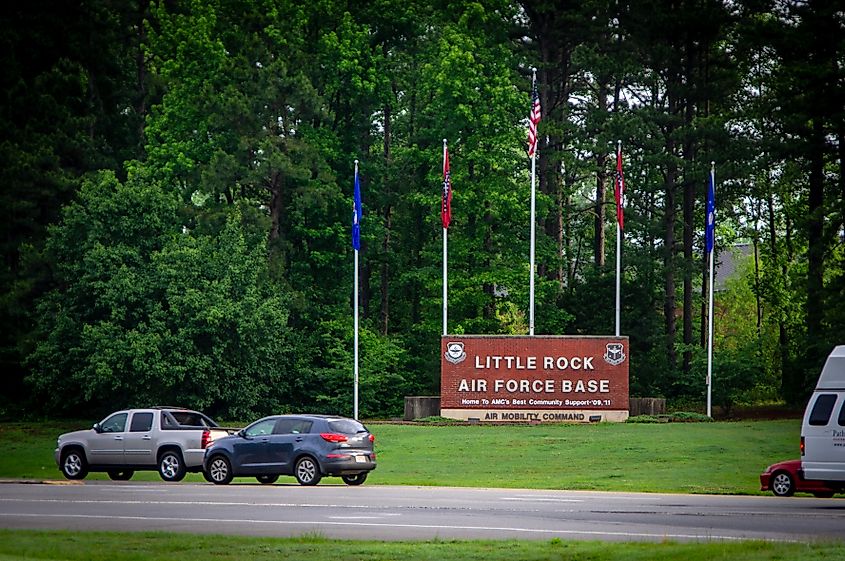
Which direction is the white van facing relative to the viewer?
to the viewer's right

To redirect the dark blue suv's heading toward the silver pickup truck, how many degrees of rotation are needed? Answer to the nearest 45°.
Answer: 0° — it already faces it

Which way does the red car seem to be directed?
to the viewer's left

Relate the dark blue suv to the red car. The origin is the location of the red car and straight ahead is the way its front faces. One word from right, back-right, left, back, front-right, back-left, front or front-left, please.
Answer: front

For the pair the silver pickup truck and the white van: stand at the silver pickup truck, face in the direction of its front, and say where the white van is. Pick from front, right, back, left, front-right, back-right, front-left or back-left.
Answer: back

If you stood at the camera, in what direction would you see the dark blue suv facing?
facing away from the viewer and to the left of the viewer

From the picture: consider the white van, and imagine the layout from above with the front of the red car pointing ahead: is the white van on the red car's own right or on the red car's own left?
on the red car's own left

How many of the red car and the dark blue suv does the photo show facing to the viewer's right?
0

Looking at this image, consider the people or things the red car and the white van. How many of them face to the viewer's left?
1

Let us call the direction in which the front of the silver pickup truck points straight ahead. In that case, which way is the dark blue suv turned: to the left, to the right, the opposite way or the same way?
the same way

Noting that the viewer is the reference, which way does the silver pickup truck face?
facing away from the viewer and to the left of the viewer

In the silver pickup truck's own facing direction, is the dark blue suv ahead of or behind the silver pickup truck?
behind

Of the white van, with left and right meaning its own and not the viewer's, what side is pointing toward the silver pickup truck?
back

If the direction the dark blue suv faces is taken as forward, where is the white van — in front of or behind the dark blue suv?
behind

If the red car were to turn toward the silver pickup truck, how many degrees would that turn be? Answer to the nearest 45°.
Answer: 0° — it already faces it
